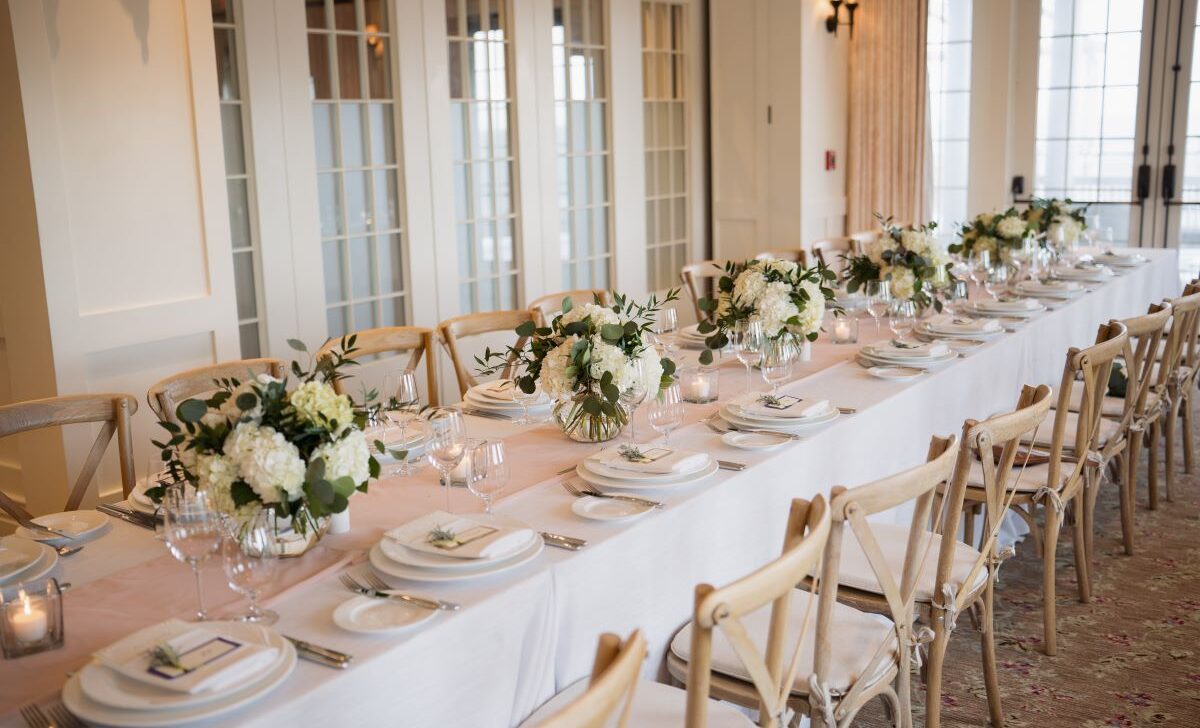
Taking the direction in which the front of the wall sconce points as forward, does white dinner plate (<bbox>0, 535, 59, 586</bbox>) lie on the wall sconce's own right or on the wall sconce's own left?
on the wall sconce's own right

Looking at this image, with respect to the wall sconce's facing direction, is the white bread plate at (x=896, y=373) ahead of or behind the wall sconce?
ahead

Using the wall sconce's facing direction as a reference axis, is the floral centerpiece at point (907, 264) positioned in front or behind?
in front

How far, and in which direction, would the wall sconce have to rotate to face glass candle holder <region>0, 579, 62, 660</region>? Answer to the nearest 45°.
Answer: approximately 45° to its right

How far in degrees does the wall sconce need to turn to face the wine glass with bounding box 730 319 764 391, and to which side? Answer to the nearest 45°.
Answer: approximately 45° to its right

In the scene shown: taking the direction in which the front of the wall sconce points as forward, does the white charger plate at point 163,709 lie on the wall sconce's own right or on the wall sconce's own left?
on the wall sconce's own right

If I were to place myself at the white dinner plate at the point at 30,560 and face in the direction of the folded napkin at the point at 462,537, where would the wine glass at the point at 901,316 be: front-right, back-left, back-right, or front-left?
front-left

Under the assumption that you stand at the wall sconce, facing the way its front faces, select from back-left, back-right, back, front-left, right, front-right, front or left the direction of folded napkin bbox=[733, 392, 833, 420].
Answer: front-right

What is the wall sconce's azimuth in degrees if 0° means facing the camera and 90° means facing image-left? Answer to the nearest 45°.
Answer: approximately 315°

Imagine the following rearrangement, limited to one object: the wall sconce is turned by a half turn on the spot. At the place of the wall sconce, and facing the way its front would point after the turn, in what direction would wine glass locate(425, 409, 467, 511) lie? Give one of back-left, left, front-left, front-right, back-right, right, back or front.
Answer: back-left
